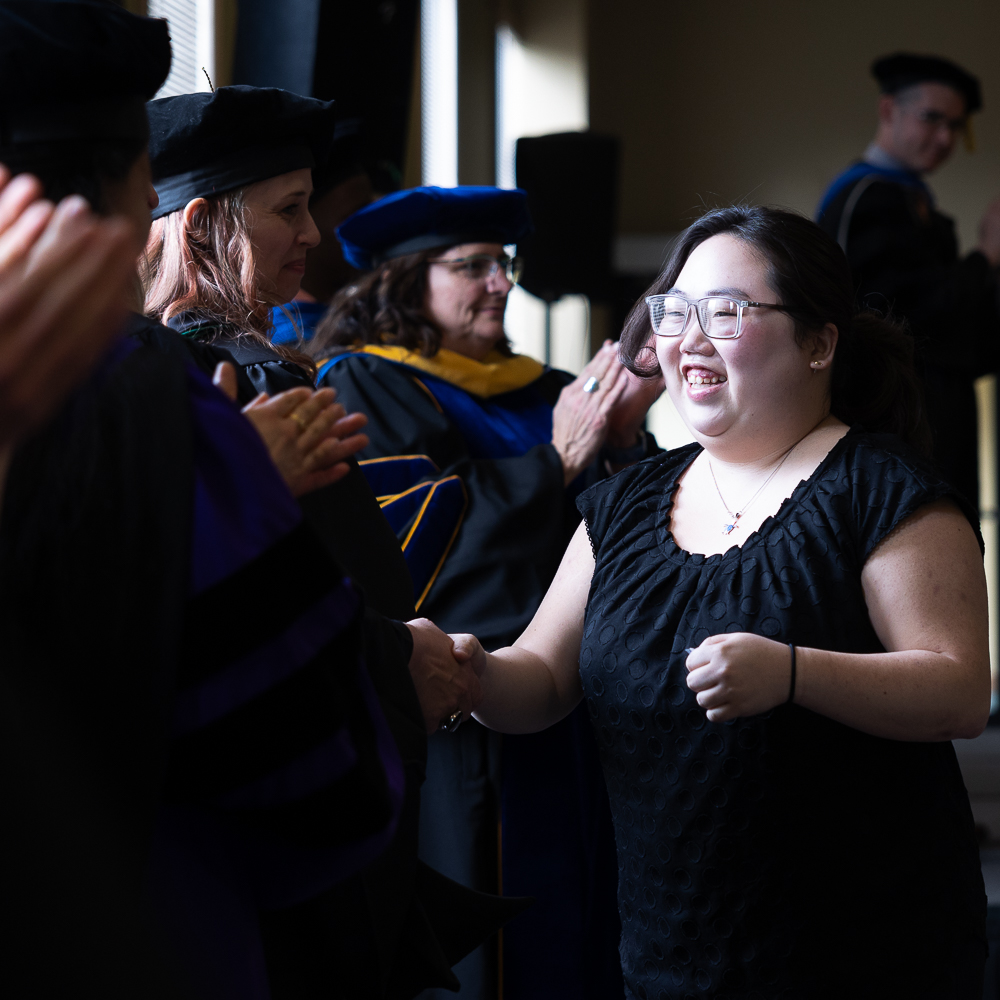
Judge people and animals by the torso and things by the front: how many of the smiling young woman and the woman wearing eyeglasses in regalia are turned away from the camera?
0

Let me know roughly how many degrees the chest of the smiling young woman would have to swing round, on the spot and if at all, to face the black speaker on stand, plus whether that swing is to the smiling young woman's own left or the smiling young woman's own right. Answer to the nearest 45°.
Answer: approximately 135° to the smiling young woman's own right

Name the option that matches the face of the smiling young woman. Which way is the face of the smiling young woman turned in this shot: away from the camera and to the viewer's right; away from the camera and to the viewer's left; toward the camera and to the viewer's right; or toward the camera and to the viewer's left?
toward the camera and to the viewer's left

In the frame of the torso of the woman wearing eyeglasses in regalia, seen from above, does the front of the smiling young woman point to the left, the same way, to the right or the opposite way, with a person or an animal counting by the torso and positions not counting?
to the right

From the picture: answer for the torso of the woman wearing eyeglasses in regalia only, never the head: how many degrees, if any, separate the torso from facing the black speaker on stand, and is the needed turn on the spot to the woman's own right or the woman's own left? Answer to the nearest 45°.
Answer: approximately 135° to the woman's own left

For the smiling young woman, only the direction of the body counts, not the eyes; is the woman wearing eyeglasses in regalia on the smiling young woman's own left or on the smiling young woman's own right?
on the smiling young woman's own right

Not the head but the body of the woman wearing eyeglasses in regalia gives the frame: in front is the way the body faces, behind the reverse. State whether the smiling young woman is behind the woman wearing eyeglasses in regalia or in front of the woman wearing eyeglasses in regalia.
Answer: in front

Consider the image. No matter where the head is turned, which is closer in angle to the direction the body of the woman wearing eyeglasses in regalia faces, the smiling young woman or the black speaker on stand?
the smiling young woman

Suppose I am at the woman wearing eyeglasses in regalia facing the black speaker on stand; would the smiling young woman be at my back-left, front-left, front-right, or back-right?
back-right

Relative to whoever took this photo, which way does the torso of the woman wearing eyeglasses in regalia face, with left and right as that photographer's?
facing the viewer and to the right of the viewer

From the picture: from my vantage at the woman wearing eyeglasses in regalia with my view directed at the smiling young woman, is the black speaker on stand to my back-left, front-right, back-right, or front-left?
back-left
